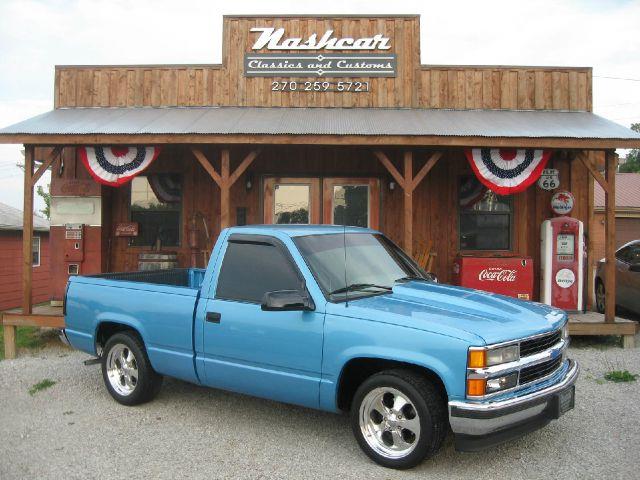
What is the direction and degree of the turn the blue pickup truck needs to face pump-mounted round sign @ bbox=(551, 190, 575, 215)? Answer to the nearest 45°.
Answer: approximately 90° to its left

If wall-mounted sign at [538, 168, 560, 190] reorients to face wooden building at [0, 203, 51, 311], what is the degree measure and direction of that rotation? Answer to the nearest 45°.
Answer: approximately 90° to its right

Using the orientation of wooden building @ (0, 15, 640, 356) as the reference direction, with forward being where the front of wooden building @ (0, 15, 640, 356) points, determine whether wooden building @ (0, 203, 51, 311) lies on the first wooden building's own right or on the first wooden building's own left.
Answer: on the first wooden building's own right

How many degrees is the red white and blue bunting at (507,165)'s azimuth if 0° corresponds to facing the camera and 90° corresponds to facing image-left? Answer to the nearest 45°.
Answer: approximately 0°

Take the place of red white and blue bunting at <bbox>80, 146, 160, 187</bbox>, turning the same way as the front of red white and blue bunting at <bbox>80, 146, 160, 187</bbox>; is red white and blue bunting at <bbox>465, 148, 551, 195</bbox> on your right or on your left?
on your left

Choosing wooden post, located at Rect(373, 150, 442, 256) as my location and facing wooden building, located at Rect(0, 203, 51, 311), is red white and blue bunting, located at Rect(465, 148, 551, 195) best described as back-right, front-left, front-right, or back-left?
back-right

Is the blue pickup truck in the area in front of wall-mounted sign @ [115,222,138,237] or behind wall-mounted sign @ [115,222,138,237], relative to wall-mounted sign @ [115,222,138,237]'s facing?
in front

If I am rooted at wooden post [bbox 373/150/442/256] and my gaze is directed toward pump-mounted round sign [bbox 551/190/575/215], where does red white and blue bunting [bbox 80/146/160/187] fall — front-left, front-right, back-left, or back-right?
back-left

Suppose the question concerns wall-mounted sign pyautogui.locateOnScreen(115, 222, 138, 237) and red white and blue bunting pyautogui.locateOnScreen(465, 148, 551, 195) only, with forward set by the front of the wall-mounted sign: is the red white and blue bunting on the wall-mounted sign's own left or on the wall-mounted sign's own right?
on the wall-mounted sign's own left
